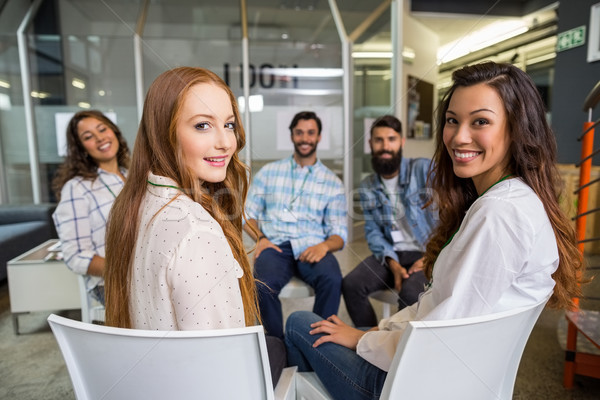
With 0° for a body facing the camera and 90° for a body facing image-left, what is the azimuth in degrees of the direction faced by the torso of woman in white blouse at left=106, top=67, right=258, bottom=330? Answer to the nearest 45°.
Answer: approximately 225°

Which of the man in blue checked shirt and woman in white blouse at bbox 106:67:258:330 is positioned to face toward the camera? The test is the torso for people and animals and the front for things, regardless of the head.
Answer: the man in blue checked shirt

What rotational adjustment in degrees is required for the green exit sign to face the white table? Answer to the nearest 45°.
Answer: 0° — it already faces it

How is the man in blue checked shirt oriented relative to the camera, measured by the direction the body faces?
toward the camera

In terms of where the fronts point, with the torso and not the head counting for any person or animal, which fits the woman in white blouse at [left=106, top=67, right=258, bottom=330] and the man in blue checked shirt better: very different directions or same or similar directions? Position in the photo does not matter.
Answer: very different directions

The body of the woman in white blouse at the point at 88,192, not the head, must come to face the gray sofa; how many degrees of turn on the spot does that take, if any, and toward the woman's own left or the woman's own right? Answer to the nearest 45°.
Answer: approximately 135° to the woman's own left

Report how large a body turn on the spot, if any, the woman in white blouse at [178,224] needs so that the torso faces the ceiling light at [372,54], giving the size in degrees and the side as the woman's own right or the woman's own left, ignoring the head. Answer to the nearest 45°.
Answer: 0° — they already face it

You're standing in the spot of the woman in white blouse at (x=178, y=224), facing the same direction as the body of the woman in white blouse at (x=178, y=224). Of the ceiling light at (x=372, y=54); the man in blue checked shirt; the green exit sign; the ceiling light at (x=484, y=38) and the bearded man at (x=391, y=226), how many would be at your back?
0

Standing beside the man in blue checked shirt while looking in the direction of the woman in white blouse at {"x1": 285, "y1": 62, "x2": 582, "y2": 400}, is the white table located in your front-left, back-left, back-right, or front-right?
back-right

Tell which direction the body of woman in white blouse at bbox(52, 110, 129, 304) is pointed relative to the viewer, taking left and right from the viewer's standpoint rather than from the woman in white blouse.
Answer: facing the viewer and to the right of the viewer

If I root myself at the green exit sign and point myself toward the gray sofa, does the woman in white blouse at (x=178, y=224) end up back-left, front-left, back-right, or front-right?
front-left

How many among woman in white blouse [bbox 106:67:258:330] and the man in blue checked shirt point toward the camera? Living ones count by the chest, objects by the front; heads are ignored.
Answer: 1

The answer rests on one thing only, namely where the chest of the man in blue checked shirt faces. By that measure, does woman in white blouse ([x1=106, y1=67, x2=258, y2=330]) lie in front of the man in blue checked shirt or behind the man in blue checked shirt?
in front
